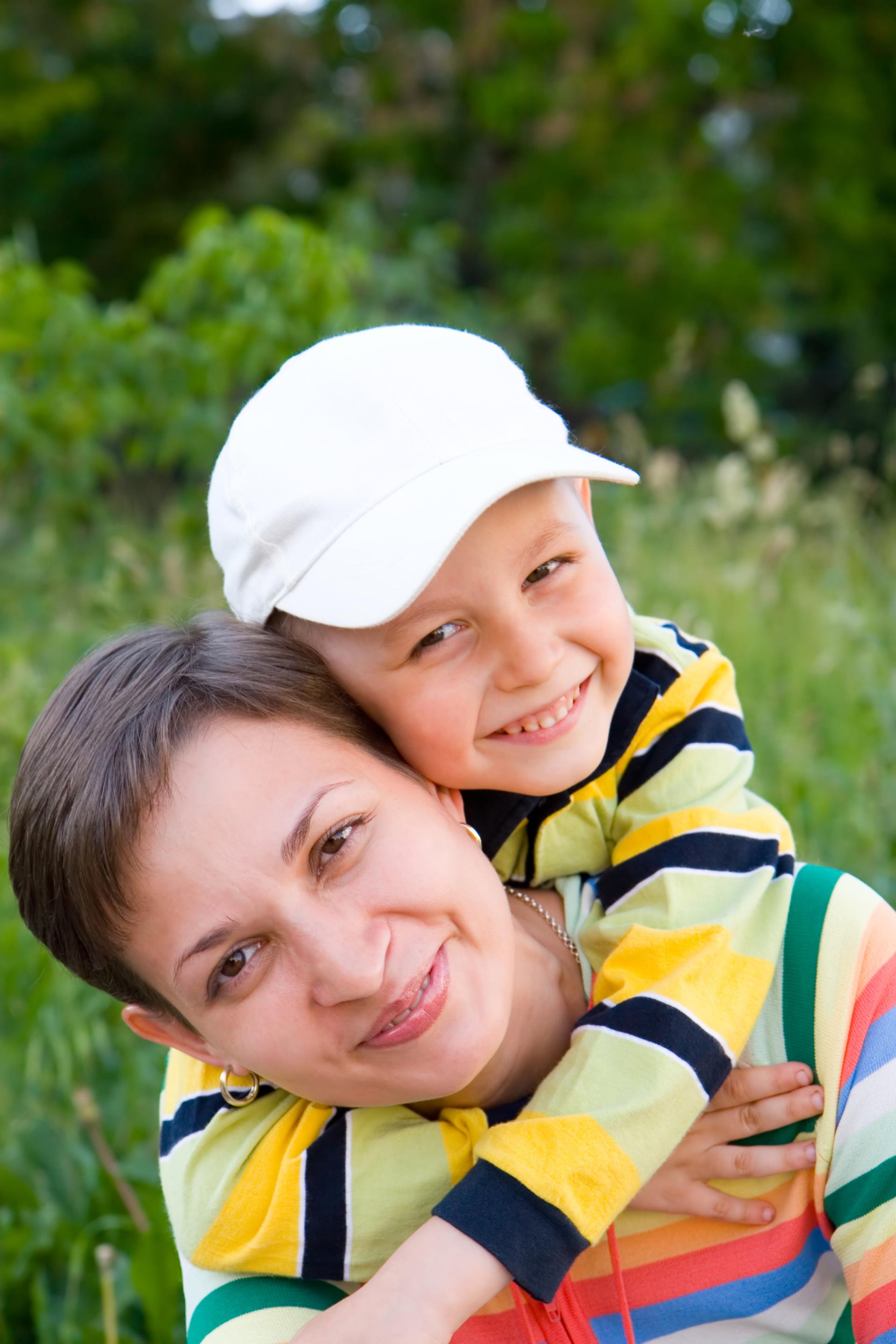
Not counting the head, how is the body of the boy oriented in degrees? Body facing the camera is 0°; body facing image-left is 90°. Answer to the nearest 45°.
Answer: approximately 0°

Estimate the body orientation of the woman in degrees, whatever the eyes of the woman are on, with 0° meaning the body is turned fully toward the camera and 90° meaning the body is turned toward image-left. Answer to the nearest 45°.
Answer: approximately 0°
